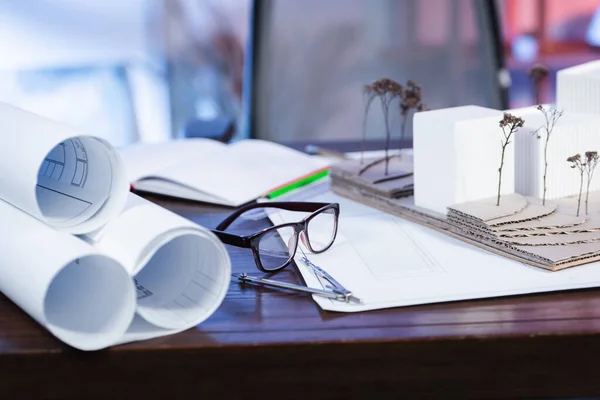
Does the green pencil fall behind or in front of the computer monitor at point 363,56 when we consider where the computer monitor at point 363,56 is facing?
in front

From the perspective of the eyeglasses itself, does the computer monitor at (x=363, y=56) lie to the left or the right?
on its left

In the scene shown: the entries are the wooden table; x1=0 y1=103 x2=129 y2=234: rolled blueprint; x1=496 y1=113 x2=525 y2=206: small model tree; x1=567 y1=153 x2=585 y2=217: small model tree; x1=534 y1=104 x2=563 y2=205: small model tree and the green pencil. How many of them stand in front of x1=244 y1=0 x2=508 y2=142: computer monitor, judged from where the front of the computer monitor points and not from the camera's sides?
6

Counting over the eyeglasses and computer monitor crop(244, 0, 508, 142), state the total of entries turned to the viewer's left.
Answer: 0

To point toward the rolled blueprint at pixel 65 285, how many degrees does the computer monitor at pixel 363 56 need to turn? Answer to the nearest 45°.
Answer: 0° — it already faces it

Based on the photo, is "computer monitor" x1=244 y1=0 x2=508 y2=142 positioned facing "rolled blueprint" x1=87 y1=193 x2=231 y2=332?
yes

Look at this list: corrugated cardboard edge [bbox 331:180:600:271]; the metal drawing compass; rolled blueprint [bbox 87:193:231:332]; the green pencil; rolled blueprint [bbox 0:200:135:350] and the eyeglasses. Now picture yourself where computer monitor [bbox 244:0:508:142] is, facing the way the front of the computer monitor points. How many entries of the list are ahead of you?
6

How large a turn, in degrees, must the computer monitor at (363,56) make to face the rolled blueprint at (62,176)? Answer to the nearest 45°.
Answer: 0° — it already faces it
